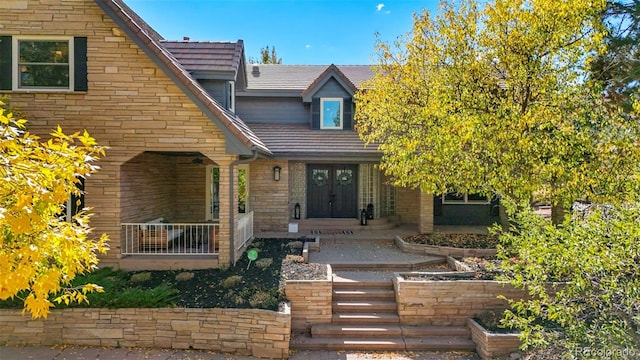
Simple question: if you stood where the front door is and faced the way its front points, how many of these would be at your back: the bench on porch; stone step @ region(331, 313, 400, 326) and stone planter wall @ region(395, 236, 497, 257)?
0

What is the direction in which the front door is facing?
toward the camera

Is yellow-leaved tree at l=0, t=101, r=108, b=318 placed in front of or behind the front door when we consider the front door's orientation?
in front

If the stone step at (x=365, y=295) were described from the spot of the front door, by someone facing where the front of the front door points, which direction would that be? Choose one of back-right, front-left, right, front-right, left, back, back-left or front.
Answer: front

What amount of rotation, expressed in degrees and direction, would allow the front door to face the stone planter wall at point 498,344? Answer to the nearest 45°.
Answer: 0° — it already faces it

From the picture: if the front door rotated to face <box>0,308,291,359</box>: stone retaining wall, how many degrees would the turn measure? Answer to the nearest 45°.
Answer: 0° — it already faces it

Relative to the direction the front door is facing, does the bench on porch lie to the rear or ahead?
ahead

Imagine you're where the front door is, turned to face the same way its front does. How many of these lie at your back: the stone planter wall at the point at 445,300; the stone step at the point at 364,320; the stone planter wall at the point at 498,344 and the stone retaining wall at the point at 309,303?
0

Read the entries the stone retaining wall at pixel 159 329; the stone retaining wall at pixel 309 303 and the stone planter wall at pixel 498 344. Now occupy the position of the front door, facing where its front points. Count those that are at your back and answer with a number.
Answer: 0

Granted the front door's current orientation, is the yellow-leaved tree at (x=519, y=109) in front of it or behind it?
in front

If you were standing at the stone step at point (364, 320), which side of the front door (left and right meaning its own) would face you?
front
